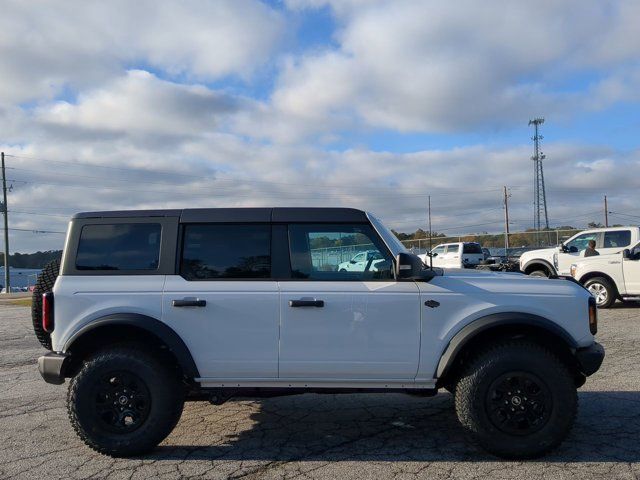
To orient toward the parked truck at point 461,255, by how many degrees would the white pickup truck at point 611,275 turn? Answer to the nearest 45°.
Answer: approximately 45° to its right

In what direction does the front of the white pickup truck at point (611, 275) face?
to the viewer's left

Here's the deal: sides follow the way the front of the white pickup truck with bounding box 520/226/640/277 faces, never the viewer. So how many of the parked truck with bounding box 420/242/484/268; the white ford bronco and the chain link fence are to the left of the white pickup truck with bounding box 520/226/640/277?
1

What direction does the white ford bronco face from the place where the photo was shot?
facing to the right of the viewer

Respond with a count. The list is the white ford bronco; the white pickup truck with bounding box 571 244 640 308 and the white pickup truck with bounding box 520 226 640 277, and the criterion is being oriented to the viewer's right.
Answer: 1

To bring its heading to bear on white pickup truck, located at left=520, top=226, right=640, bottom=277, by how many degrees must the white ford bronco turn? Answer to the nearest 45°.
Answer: approximately 45° to its left

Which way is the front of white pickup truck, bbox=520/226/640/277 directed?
to the viewer's left

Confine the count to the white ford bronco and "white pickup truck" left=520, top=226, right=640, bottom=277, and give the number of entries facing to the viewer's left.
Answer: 1
